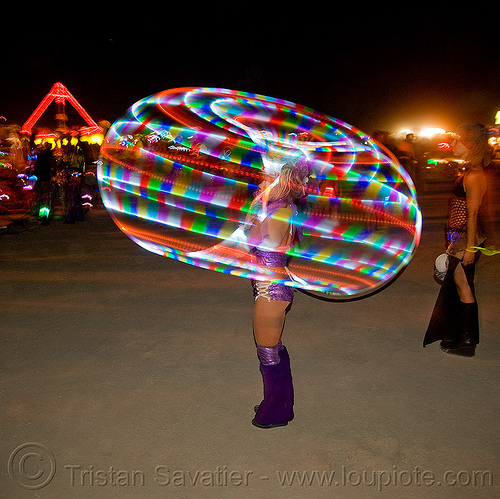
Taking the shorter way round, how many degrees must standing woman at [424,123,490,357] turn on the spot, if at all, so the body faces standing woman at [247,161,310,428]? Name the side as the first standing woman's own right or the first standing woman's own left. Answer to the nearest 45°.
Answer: approximately 45° to the first standing woman's own left

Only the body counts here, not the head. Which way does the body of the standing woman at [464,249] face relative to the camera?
to the viewer's left

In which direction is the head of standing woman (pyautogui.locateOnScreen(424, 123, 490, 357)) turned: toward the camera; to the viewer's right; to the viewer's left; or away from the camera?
to the viewer's left

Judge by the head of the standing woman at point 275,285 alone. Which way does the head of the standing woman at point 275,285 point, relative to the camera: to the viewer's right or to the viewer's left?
to the viewer's right
